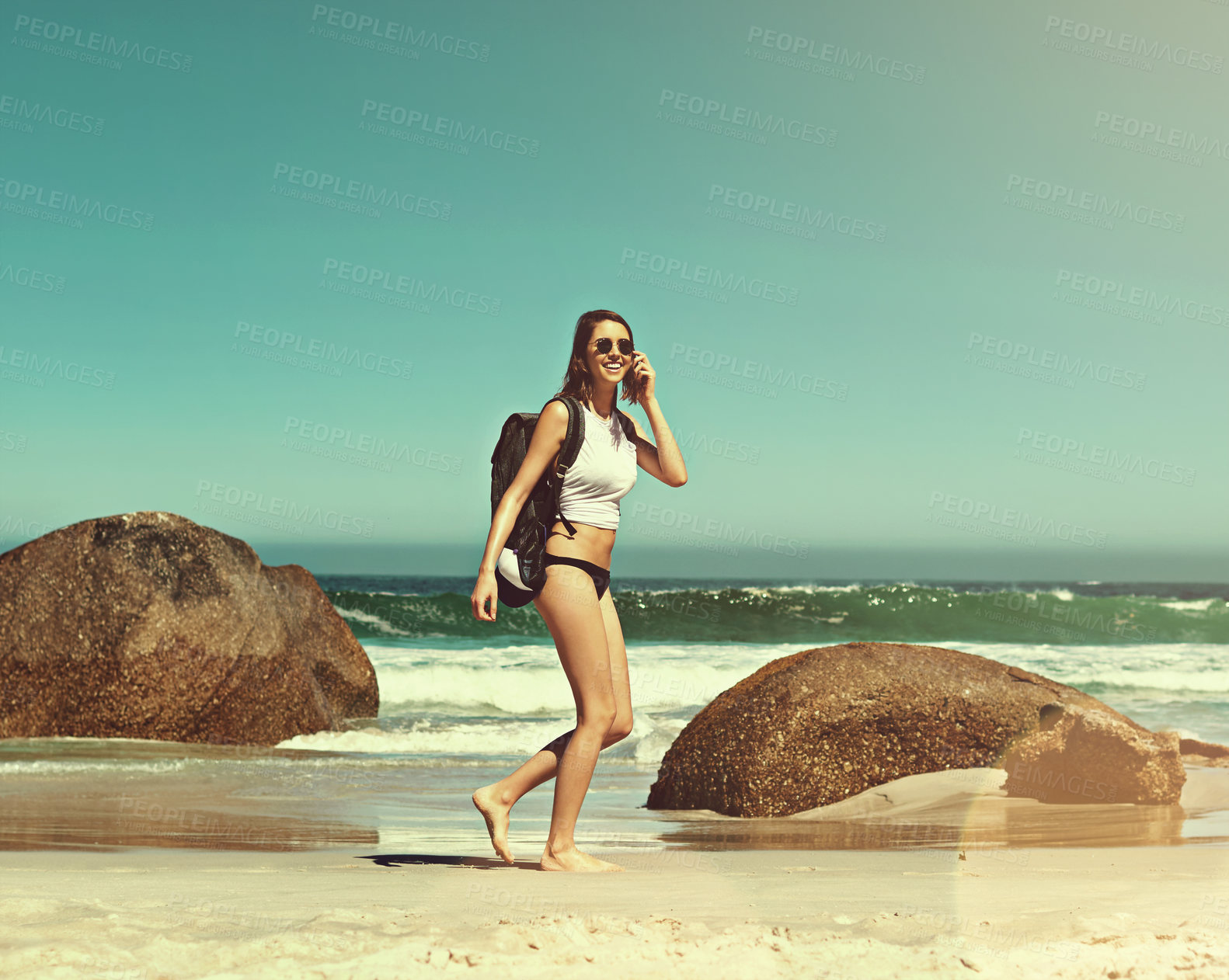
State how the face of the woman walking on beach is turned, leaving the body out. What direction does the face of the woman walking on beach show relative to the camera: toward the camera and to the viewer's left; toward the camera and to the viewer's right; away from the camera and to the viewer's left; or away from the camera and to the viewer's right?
toward the camera and to the viewer's right

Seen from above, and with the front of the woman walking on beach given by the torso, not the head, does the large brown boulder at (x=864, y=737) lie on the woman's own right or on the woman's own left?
on the woman's own left

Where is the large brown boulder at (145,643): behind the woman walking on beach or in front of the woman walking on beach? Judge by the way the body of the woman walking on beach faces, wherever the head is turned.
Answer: behind

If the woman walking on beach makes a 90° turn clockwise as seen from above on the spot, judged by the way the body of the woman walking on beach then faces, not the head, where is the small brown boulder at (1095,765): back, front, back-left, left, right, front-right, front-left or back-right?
back

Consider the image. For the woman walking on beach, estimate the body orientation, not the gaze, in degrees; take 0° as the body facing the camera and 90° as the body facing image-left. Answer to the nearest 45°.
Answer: approximately 315°
